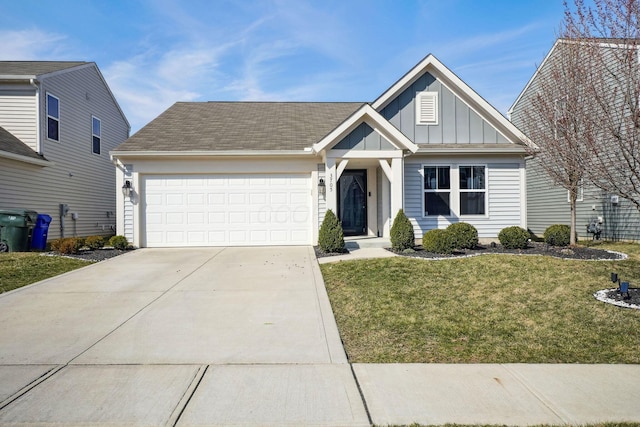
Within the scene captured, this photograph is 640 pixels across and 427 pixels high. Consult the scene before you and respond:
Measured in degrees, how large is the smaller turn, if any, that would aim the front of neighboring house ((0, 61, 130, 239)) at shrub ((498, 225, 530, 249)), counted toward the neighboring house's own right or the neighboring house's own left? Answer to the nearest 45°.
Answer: approximately 90° to the neighboring house's own left

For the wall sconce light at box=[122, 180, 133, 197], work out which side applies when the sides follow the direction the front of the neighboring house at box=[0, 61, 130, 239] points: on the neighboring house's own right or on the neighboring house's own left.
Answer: on the neighboring house's own left

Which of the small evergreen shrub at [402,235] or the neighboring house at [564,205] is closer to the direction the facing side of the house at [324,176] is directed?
the small evergreen shrub

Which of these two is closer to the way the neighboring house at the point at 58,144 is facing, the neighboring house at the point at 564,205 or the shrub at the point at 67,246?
the shrub

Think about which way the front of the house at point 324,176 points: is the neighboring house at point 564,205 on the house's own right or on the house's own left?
on the house's own left

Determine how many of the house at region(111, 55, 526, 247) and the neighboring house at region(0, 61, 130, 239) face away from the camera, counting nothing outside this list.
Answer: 0

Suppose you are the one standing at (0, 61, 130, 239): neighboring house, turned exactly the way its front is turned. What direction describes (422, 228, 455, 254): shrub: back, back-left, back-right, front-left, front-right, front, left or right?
left

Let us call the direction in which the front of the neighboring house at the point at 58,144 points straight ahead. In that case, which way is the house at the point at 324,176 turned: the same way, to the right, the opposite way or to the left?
the same way

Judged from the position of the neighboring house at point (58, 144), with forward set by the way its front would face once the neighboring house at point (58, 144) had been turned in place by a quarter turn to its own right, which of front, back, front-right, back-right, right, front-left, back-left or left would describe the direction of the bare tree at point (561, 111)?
back

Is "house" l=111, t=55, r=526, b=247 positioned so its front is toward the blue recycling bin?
no

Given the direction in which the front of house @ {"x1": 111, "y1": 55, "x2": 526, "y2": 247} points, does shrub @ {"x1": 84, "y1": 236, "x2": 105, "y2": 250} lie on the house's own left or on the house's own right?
on the house's own right

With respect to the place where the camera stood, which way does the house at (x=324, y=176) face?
facing the viewer

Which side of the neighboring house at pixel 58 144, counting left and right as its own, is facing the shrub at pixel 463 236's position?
left

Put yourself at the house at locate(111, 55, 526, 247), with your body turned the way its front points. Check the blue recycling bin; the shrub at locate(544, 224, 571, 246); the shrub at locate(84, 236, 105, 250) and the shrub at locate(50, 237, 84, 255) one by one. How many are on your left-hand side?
1

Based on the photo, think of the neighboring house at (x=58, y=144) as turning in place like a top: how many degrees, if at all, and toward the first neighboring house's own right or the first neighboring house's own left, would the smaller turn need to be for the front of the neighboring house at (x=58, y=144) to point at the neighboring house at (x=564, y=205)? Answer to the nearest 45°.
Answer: approximately 90° to the first neighboring house's own left

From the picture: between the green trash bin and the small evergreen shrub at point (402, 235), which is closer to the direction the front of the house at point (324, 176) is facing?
the small evergreen shrub

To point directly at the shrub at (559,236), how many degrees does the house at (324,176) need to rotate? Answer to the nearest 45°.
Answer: approximately 90° to its left

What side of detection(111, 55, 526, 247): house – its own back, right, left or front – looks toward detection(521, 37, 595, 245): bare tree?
left
